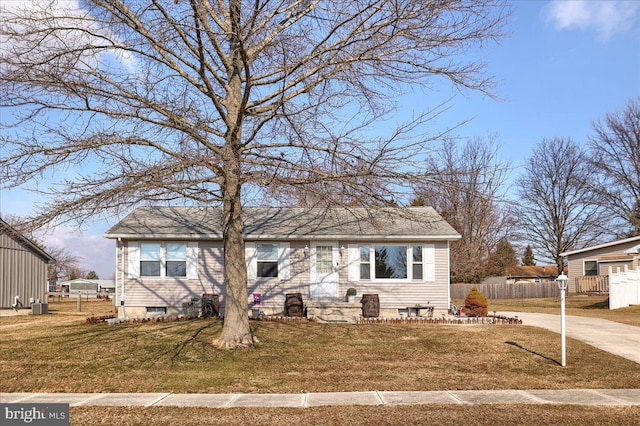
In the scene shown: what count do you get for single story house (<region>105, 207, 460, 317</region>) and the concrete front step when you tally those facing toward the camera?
2

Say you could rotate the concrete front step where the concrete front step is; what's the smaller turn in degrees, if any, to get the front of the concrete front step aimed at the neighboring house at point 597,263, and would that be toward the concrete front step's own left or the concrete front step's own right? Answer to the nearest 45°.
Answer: approximately 135° to the concrete front step's own left

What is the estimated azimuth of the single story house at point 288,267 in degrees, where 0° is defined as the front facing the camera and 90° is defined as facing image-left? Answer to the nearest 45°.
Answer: approximately 0°

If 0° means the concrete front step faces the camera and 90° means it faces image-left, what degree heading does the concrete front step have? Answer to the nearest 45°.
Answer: approximately 0°

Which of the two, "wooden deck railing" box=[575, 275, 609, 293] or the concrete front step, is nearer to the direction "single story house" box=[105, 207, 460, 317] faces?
the concrete front step

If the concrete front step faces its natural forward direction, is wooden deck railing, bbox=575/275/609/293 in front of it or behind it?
behind

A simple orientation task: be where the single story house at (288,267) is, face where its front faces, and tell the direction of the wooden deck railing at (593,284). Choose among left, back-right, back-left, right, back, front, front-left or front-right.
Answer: back-left

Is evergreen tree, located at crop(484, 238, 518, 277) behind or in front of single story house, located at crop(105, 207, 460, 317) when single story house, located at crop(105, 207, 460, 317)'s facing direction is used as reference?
behind

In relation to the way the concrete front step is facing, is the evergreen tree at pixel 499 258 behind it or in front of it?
behind

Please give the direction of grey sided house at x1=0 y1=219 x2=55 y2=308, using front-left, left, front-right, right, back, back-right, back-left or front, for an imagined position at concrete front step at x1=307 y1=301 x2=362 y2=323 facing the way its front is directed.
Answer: back-right
